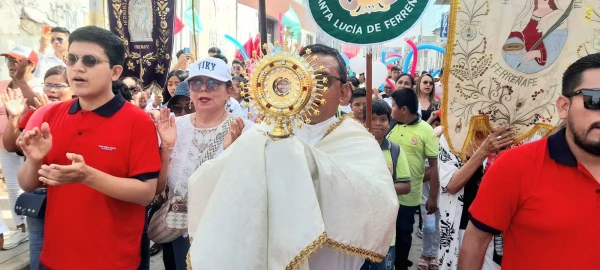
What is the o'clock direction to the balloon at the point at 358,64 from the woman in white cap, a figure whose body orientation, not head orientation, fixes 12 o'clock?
The balloon is roughly at 7 o'clock from the woman in white cap.

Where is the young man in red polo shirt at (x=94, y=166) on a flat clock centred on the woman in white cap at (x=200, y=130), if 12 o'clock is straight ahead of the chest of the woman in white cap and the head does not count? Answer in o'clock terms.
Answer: The young man in red polo shirt is roughly at 1 o'clock from the woman in white cap.

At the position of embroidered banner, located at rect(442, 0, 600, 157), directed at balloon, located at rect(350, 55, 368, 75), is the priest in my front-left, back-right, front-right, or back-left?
back-left

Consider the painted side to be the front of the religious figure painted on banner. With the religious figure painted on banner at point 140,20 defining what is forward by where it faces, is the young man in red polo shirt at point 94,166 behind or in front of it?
in front

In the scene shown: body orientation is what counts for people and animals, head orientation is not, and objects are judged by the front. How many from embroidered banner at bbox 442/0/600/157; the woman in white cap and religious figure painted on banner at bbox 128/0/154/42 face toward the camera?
3

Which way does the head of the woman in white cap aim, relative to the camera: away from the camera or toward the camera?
toward the camera

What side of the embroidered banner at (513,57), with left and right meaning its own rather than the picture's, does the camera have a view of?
front

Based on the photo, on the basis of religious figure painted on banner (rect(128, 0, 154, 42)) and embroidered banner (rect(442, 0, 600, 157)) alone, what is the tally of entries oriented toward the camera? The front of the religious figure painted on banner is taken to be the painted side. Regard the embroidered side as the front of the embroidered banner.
2

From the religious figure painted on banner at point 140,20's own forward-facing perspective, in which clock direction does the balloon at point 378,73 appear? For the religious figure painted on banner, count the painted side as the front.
The balloon is roughly at 8 o'clock from the religious figure painted on banner.

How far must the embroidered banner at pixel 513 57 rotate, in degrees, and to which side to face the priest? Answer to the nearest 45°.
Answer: approximately 45° to its right

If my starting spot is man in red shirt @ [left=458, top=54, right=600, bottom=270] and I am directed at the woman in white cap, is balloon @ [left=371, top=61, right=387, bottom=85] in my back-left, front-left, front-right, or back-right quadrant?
front-right

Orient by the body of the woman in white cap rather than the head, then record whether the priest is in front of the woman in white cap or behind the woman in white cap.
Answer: in front

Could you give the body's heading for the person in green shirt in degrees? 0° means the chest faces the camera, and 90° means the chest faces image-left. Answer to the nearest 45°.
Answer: approximately 45°

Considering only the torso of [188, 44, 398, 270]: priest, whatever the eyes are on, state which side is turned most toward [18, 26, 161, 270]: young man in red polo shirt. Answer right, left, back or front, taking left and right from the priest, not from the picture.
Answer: right

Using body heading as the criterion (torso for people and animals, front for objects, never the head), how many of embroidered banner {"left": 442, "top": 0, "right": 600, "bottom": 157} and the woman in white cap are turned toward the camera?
2
